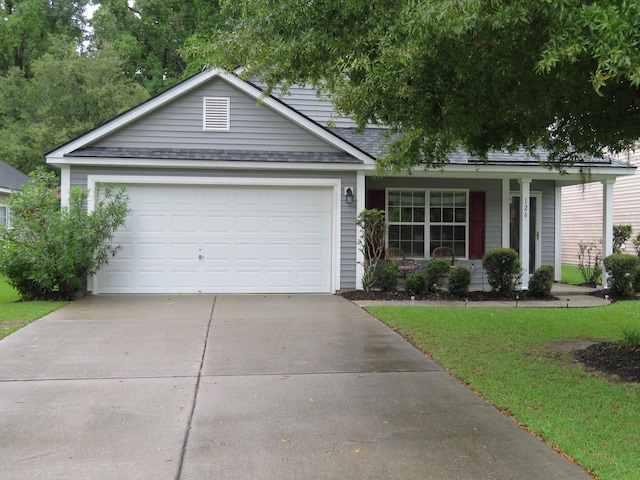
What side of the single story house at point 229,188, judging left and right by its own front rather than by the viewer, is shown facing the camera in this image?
front

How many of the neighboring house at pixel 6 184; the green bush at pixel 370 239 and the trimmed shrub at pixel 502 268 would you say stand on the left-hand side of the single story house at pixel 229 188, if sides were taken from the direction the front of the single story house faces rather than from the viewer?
2

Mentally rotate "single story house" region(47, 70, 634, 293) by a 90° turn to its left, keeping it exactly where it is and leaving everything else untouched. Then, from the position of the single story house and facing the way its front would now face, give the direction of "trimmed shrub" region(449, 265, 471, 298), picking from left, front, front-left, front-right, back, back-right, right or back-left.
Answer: front

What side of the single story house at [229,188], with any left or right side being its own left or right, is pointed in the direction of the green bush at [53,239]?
right

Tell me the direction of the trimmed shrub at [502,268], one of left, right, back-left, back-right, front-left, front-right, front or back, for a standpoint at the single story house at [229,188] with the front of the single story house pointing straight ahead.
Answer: left

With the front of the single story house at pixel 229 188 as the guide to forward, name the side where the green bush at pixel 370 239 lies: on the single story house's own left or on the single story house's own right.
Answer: on the single story house's own left

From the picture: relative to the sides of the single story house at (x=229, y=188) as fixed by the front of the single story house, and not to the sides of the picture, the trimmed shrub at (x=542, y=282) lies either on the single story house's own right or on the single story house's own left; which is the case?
on the single story house's own left

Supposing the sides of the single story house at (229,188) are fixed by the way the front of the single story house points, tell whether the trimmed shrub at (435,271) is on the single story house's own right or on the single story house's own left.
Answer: on the single story house's own left

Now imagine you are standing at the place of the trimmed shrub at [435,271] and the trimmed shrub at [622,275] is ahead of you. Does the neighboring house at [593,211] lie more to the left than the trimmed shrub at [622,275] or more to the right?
left

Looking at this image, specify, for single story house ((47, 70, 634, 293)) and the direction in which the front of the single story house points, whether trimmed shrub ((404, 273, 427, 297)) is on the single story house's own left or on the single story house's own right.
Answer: on the single story house's own left

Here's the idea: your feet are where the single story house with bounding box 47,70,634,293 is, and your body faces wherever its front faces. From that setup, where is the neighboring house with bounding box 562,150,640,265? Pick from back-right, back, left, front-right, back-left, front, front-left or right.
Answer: back-left
